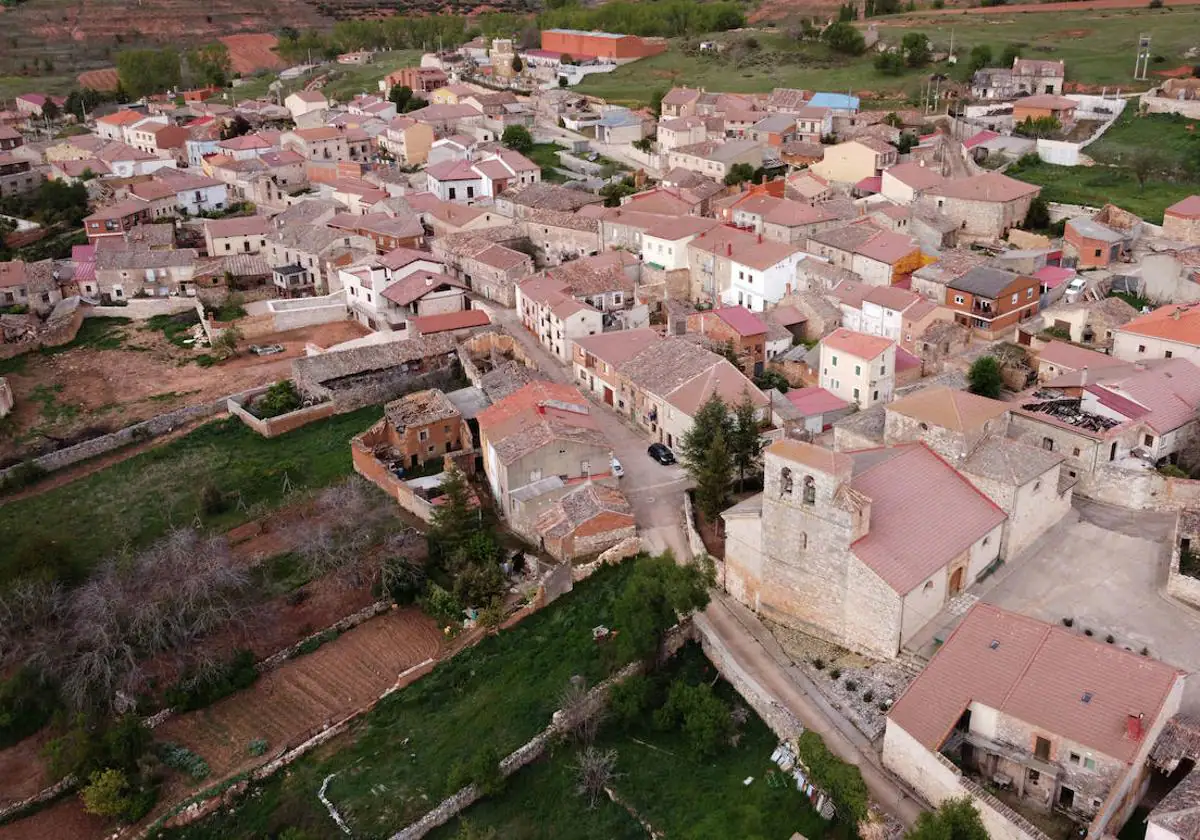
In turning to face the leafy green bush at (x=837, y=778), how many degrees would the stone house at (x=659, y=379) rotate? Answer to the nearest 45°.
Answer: approximately 45° to its left

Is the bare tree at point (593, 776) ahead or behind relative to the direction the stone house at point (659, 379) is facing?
ahead

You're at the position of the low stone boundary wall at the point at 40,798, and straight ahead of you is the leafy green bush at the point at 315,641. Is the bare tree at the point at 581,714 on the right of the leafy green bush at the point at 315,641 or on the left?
right

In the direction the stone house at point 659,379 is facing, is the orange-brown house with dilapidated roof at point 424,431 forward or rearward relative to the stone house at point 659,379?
forward

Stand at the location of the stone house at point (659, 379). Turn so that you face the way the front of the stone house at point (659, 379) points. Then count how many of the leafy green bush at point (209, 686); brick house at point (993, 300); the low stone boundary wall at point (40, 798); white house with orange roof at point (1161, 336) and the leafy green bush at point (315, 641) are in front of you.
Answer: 3

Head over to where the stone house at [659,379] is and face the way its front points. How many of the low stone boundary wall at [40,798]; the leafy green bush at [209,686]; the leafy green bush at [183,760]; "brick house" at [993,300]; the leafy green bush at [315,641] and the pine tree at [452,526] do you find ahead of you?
5

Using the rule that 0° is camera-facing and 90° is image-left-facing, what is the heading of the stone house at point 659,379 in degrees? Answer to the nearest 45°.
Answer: approximately 45°

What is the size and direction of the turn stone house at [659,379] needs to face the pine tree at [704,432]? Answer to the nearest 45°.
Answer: approximately 45° to its left

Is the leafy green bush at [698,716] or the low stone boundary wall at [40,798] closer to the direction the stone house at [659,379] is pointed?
the low stone boundary wall

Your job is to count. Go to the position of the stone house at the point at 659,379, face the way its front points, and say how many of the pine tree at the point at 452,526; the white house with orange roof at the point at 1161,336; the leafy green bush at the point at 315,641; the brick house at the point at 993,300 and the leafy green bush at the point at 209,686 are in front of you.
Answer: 3

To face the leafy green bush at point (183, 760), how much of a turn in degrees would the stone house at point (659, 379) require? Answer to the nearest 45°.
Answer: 0° — it already faces it

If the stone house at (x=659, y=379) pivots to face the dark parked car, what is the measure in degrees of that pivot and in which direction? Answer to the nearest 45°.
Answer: approximately 45° to its left

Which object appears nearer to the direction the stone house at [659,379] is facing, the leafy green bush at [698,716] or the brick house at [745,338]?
the leafy green bush
